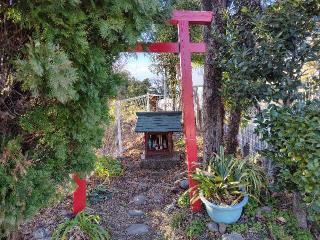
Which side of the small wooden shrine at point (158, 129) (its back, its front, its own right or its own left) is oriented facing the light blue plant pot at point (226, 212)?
front

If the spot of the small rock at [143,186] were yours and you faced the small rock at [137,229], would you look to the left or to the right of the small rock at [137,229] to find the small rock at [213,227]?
left

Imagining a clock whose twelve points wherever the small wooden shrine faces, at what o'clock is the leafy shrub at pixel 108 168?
The leafy shrub is roughly at 2 o'clock from the small wooden shrine.

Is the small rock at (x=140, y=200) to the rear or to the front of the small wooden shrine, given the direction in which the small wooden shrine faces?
to the front

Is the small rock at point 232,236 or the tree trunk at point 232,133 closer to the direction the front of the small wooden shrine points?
the small rock

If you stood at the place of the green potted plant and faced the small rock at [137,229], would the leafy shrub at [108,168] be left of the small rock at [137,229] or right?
right

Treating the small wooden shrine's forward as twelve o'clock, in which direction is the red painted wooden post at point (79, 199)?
The red painted wooden post is roughly at 1 o'clock from the small wooden shrine.

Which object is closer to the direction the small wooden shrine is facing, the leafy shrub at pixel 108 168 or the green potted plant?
the green potted plant

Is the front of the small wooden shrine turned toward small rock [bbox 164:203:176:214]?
yes

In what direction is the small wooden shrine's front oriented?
toward the camera

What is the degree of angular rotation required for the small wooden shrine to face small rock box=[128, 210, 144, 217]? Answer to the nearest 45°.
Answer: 0° — it already faces it

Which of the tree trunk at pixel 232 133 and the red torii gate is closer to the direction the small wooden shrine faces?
the red torii gate

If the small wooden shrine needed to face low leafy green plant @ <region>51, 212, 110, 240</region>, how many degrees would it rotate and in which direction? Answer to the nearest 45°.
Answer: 0° — it already faces it

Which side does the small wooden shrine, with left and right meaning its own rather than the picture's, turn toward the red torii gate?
front

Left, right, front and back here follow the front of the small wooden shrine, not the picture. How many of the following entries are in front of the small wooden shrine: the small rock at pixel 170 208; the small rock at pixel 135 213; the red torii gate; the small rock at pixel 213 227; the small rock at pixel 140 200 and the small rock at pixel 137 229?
6

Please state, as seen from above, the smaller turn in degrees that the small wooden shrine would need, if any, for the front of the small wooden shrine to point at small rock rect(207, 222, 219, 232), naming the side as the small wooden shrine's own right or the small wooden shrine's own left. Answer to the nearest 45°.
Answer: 0° — it already faces it

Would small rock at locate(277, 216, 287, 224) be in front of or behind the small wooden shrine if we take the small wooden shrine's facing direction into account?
in front
